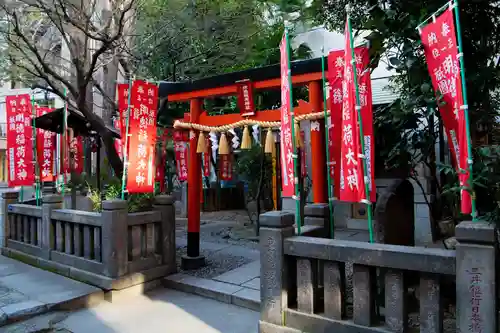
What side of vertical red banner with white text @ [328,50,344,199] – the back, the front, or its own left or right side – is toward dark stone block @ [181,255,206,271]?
right

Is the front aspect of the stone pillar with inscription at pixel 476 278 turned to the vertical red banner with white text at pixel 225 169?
no

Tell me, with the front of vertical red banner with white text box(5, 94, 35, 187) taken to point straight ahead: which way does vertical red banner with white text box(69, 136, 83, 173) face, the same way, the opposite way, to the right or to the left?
the same way

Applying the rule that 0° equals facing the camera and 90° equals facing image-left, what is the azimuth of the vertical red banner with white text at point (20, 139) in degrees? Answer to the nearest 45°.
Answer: approximately 0°

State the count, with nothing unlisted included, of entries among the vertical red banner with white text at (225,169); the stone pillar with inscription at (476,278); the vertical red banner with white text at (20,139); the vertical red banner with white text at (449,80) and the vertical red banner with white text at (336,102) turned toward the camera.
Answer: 5

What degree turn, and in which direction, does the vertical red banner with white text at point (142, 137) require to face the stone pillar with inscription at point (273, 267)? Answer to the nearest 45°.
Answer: approximately 45° to its left

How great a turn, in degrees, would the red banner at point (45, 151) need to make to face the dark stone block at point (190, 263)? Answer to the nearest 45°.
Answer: approximately 45° to its left

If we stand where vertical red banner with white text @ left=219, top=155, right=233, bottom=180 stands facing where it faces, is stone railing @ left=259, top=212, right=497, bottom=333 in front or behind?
in front

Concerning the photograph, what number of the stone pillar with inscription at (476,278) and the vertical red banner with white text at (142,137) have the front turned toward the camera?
2

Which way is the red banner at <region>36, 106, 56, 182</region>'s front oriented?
toward the camera

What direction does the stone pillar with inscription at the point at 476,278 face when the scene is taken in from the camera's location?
facing the viewer

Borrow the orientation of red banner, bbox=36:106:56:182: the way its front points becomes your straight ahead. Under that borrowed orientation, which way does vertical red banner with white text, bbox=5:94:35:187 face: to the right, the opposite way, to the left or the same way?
the same way

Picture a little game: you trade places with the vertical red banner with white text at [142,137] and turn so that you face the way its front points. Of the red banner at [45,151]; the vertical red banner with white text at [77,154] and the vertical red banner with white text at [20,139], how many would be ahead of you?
0

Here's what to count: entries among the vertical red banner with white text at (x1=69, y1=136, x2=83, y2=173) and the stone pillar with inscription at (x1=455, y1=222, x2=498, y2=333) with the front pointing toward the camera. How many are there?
2

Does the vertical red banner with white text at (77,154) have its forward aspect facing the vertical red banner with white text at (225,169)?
no

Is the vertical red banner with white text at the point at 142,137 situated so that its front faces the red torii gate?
no

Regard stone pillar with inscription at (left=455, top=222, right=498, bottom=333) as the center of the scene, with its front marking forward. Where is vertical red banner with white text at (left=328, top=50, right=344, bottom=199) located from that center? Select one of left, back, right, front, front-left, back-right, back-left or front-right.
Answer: back-right
